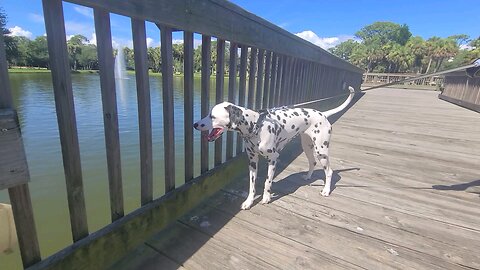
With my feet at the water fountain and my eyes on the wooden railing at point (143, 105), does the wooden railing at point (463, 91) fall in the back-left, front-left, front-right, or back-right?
front-left

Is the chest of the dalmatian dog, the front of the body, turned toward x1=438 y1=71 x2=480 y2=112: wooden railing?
no

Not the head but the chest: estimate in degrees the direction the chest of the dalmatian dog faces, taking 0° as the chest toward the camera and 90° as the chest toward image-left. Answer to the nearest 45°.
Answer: approximately 45°

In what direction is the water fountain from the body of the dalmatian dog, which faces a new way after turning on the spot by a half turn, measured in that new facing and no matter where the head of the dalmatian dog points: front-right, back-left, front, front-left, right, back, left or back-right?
left
